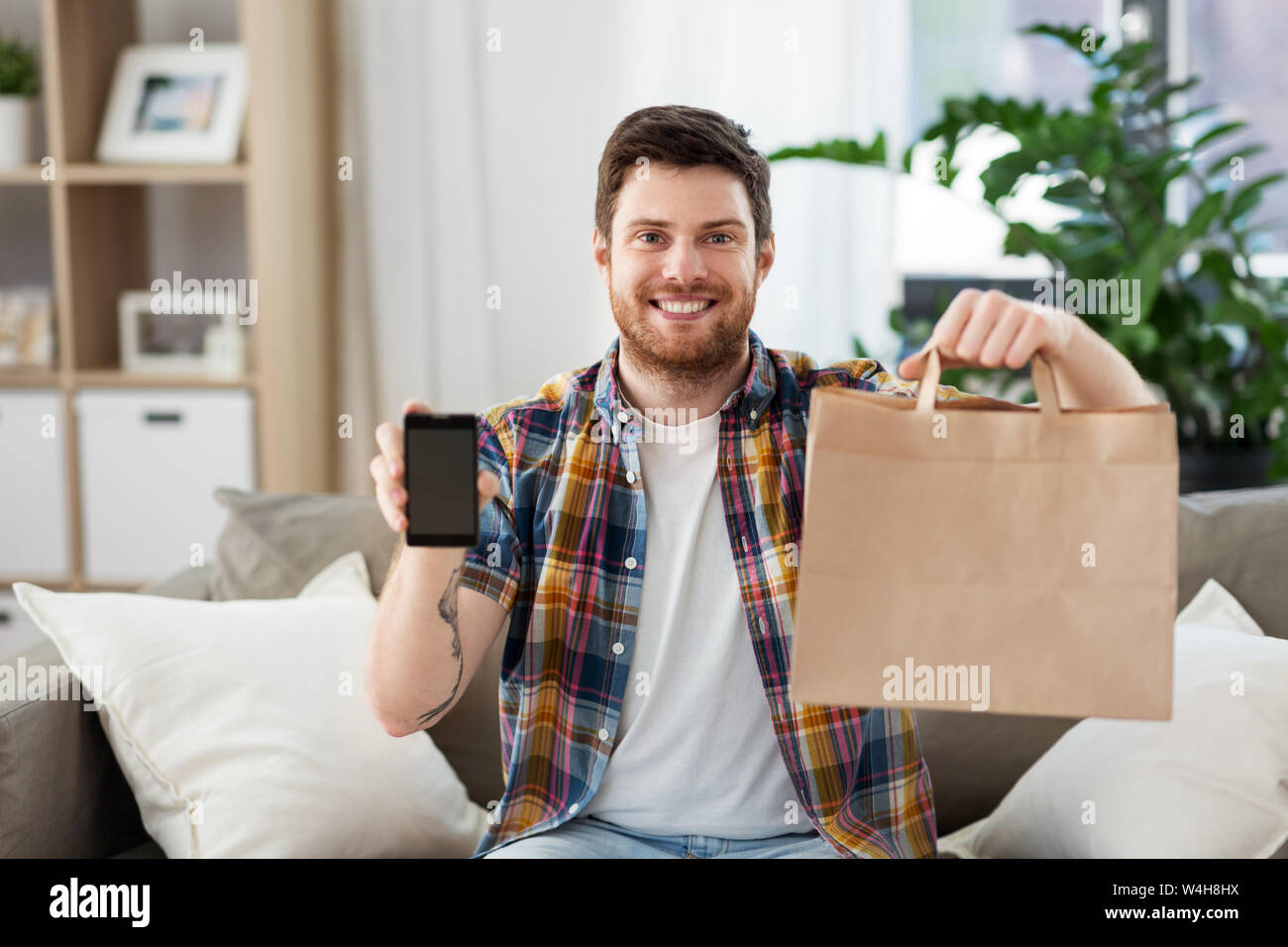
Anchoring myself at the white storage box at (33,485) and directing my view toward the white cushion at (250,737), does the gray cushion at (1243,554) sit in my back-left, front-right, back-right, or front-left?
front-left

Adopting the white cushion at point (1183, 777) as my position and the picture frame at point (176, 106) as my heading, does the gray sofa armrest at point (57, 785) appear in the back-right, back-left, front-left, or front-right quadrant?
front-left

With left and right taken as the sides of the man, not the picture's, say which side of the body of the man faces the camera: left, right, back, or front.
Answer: front

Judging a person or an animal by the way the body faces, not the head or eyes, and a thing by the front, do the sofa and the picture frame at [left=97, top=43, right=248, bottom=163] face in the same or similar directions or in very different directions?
same or similar directions

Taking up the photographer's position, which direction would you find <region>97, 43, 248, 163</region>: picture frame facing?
facing the viewer

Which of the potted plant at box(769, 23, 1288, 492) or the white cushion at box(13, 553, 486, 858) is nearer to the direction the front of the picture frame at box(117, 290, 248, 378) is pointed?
the white cushion

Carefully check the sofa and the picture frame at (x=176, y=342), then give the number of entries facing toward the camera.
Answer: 2

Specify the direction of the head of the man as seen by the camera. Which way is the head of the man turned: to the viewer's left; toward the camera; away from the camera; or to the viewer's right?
toward the camera

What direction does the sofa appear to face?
toward the camera
